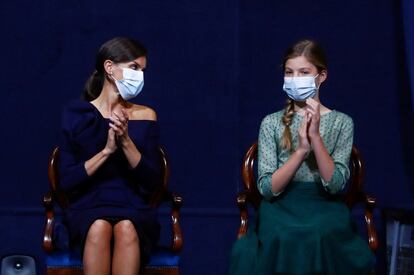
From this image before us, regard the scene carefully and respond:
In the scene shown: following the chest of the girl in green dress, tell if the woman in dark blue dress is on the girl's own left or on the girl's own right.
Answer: on the girl's own right

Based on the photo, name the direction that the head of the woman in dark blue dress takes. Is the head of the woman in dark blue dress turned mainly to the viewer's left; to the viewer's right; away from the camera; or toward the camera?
to the viewer's right

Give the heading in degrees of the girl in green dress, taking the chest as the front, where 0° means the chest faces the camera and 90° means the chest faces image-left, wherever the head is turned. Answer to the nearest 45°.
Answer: approximately 0°

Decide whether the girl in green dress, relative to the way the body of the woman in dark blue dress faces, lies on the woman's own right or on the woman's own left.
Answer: on the woman's own left

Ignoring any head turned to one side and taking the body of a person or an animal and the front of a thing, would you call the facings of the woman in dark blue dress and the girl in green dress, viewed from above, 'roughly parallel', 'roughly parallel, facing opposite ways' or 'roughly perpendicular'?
roughly parallel

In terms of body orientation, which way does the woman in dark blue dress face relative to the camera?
toward the camera

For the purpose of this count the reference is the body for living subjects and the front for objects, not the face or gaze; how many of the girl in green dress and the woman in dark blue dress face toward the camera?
2
